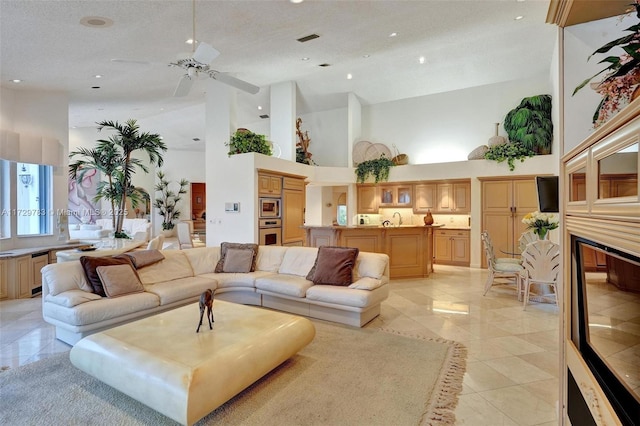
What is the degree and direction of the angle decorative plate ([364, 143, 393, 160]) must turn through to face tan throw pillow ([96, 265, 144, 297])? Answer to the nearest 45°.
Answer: approximately 45° to its right

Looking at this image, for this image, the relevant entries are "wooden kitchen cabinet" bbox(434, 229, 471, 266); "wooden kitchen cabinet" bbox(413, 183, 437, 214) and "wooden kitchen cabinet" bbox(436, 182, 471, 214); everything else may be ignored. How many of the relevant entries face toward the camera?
3

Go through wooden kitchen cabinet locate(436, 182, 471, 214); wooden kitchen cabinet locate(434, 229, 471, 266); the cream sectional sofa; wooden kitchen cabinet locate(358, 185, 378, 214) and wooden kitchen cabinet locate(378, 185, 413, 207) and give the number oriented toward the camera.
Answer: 5

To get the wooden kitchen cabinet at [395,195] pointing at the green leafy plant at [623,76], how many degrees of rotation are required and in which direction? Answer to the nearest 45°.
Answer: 0° — it already faces it

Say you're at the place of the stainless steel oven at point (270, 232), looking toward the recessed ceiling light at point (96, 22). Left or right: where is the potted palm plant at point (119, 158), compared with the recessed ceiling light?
right

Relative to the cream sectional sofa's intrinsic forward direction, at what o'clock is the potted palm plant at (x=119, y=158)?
The potted palm plant is roughly at 5 o'clock from the cream sectional sofa.

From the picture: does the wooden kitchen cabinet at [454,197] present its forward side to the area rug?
yes

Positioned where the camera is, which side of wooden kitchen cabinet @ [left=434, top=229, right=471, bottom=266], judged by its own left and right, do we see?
front

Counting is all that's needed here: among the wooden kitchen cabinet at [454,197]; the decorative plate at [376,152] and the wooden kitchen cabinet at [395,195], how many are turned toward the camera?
3

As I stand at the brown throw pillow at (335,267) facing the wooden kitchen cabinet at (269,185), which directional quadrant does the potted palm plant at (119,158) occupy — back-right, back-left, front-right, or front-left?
front-left

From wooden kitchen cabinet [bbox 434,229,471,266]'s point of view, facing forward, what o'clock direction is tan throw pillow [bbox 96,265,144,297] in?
The tan throw pillow is roughly at 1 o'clock from the wooden kitchen cabinet.

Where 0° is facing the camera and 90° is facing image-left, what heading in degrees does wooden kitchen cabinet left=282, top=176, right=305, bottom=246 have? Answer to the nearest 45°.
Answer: approximately 315°

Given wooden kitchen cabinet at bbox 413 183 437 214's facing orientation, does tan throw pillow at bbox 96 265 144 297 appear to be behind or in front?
in front

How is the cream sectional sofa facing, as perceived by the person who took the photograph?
facing the viewer

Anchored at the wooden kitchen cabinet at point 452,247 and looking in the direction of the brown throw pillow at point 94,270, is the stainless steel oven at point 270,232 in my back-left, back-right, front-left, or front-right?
front-right

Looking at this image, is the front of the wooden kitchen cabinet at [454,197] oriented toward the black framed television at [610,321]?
yes

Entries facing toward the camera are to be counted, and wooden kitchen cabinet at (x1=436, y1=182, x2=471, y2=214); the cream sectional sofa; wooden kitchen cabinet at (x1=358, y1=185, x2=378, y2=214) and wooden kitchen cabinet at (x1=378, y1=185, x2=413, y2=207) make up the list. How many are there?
4

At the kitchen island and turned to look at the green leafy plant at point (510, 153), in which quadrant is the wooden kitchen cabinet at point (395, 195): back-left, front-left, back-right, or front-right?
front-left

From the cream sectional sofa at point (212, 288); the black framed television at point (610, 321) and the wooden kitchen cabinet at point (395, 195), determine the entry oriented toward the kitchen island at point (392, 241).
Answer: the wooden kitchen cabinet

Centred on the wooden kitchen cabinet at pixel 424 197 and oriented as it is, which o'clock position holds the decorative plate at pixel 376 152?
The decorative plate is roughly at 3 o'clock from the wooden kitchen cabinet.
